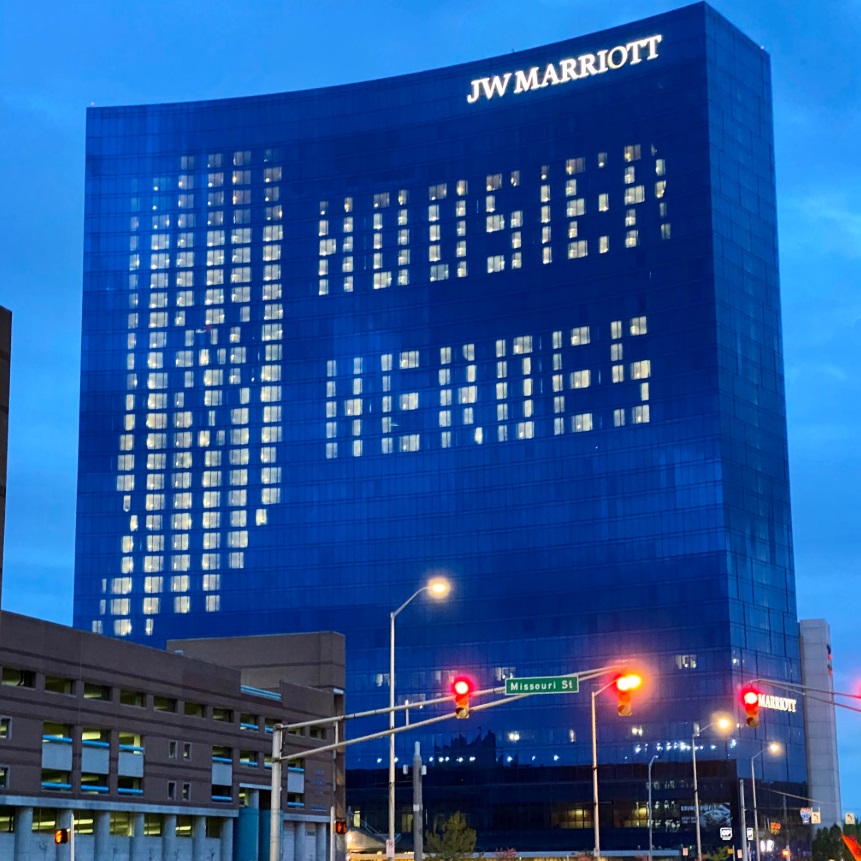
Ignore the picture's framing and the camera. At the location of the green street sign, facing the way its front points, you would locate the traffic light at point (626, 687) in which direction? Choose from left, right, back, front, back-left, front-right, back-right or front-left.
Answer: front-left

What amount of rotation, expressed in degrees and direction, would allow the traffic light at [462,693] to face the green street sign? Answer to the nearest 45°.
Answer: approximately 135° to its left

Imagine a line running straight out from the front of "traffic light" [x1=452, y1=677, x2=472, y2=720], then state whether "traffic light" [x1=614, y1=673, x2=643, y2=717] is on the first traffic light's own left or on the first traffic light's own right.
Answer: on the first traffic light's own left

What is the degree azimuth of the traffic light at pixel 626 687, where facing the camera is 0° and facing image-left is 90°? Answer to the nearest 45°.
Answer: approximately 0°

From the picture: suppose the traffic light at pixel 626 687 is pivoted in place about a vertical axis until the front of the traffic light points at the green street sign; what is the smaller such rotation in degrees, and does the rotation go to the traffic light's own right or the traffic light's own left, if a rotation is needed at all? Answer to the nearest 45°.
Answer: approximately 135° to the traffic light's own right

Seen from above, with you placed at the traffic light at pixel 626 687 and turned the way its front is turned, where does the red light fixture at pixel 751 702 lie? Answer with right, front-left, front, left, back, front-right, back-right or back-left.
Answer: back-left

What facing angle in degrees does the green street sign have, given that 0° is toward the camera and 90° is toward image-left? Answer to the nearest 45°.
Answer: approximately 0°

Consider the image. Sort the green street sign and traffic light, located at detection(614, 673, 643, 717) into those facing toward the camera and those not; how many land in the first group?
2

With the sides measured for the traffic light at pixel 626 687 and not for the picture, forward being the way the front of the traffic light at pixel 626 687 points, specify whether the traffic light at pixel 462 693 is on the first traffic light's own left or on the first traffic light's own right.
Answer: on the first traffic light's own right
